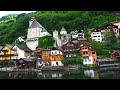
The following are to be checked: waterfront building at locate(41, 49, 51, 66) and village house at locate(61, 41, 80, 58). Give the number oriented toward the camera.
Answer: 2

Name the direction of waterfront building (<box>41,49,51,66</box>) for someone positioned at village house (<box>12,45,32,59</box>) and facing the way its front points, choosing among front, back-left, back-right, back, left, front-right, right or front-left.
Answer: back-left

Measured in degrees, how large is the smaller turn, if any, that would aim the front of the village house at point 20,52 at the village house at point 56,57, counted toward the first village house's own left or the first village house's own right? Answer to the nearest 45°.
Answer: approximately 135° to the first village house's own left

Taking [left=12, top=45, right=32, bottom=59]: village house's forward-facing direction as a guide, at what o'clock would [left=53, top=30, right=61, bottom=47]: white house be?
The white house is roughly at 8 o'clock from the village house.

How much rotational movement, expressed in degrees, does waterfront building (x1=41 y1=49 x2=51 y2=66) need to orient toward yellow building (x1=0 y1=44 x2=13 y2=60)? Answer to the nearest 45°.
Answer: approximately 90° to its right

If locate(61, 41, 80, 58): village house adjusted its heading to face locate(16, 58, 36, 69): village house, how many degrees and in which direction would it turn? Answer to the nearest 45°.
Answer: approximately 90° to its right

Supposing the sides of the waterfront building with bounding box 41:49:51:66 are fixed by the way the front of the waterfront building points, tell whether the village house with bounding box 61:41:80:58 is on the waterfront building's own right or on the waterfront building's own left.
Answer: on the waterfront building's own left
